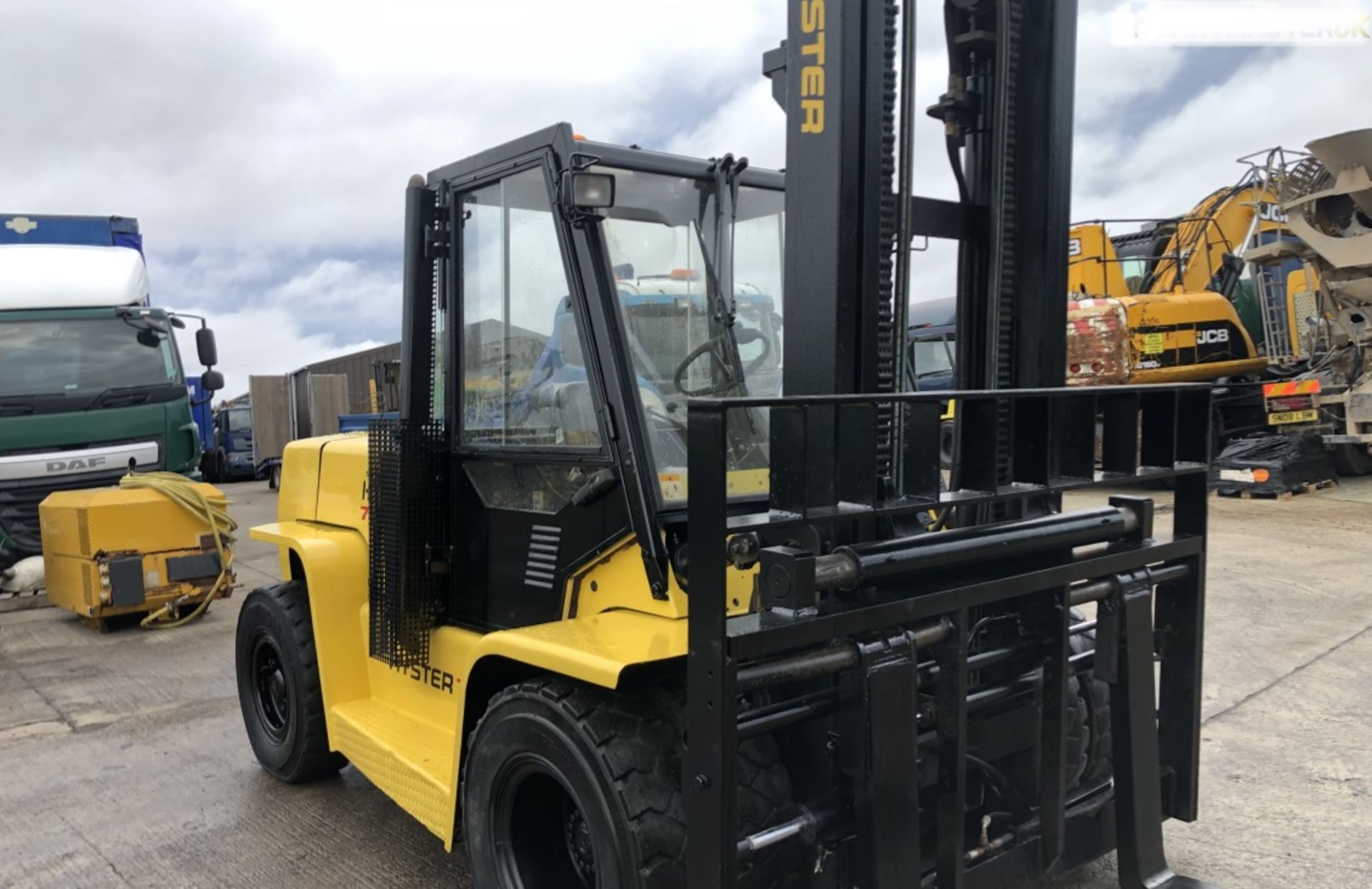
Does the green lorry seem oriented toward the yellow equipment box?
yes

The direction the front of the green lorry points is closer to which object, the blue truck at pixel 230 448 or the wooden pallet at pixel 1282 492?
the wooden pallet

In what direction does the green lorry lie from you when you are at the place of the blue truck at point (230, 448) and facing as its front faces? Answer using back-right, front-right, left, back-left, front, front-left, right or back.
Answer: front-right

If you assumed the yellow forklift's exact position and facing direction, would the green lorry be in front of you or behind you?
behind

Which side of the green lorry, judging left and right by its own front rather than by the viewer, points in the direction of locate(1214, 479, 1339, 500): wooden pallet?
left

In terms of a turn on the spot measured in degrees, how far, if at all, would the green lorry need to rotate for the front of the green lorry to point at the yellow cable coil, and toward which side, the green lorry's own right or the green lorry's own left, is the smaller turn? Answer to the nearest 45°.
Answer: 0° — it already faces it

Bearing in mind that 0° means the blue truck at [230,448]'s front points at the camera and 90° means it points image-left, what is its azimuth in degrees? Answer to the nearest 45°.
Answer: approximately 315°

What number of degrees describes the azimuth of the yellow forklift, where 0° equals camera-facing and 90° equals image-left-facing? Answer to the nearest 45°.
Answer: approximately 315°

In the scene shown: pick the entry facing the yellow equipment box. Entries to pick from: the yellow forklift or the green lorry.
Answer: the green lorry

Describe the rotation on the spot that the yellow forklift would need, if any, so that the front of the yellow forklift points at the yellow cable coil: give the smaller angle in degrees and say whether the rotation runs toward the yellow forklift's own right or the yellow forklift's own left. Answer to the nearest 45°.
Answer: approximately 180°
